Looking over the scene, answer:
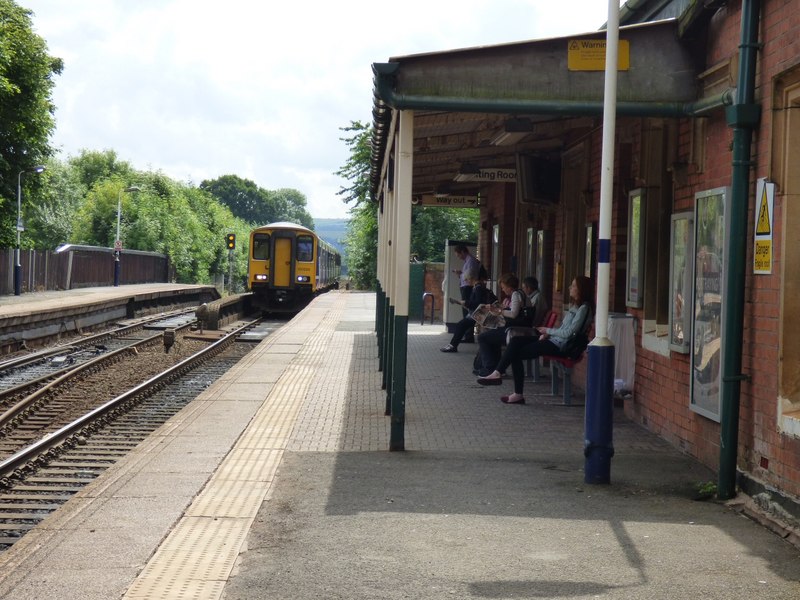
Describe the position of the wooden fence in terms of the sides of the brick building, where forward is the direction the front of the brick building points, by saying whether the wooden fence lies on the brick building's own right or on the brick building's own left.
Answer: on the brick building's own right

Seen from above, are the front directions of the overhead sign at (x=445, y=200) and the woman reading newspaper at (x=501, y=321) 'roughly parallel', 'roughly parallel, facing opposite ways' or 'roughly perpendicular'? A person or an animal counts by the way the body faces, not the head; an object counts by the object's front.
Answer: roughly perpendicular

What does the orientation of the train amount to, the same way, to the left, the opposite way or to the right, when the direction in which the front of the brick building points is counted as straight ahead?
to the left

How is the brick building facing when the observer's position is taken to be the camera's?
facing to the left of the viewer

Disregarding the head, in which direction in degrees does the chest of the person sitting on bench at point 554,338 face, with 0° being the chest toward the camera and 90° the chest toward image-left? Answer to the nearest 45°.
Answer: approximately 90°

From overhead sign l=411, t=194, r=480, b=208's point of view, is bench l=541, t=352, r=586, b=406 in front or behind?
in front

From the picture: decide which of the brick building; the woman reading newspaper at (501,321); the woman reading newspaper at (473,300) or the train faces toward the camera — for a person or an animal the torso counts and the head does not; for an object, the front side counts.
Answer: the train

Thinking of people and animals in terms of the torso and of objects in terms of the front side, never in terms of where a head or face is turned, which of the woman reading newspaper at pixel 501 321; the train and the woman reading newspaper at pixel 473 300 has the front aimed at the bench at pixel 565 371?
the train

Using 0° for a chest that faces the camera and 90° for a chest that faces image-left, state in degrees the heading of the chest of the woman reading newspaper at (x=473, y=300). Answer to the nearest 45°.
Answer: approximately 90°

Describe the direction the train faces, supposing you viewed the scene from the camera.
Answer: facing the viewer

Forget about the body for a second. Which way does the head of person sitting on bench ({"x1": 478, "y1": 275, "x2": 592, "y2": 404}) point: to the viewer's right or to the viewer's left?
to the viewer's left

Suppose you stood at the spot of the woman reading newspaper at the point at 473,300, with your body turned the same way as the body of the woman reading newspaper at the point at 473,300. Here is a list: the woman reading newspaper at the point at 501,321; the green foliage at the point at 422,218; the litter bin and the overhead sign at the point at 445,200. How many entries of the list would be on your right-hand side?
2

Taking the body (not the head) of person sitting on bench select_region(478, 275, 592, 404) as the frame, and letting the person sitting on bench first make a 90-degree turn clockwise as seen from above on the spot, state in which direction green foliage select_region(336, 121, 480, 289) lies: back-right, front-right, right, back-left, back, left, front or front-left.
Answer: front

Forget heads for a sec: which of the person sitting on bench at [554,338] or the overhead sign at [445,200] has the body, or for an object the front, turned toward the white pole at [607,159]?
the overhead sign

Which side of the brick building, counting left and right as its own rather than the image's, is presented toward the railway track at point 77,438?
front
